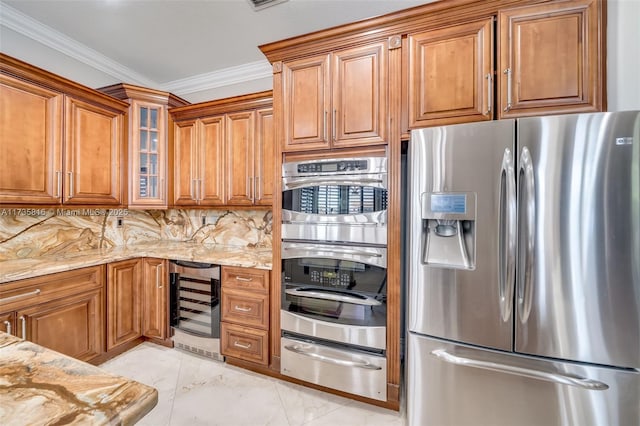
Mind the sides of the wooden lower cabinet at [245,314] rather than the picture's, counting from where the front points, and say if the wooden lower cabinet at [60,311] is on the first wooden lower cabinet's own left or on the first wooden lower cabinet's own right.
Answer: on the first wooden lower cabinet's own right

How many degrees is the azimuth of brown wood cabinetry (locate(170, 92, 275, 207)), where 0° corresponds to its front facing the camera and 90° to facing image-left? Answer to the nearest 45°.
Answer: approximately 45°

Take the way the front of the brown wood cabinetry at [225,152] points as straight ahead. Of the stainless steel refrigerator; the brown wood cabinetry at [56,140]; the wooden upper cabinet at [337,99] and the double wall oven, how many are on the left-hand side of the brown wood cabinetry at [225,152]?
3

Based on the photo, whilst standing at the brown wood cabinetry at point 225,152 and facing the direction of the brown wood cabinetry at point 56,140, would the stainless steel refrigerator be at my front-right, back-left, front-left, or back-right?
back-left

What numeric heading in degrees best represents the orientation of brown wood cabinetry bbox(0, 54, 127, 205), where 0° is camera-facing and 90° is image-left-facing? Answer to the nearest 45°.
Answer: approximately 315°

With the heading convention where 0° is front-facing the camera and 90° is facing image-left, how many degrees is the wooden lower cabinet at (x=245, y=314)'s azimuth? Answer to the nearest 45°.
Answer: approximately 45°

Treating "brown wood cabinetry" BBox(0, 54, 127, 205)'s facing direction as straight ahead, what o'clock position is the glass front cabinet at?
The glass front cabinet is roughly at 10 o'clock from the brown wood cabinetry.

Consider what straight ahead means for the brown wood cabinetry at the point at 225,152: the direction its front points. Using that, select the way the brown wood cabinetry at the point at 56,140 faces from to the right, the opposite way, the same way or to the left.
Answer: to the left

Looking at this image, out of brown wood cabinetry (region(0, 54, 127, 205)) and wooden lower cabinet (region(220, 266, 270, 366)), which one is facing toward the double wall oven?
the brown wood cabinetry

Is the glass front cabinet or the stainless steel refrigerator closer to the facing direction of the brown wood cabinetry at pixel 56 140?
the stainless steel refrigerator
